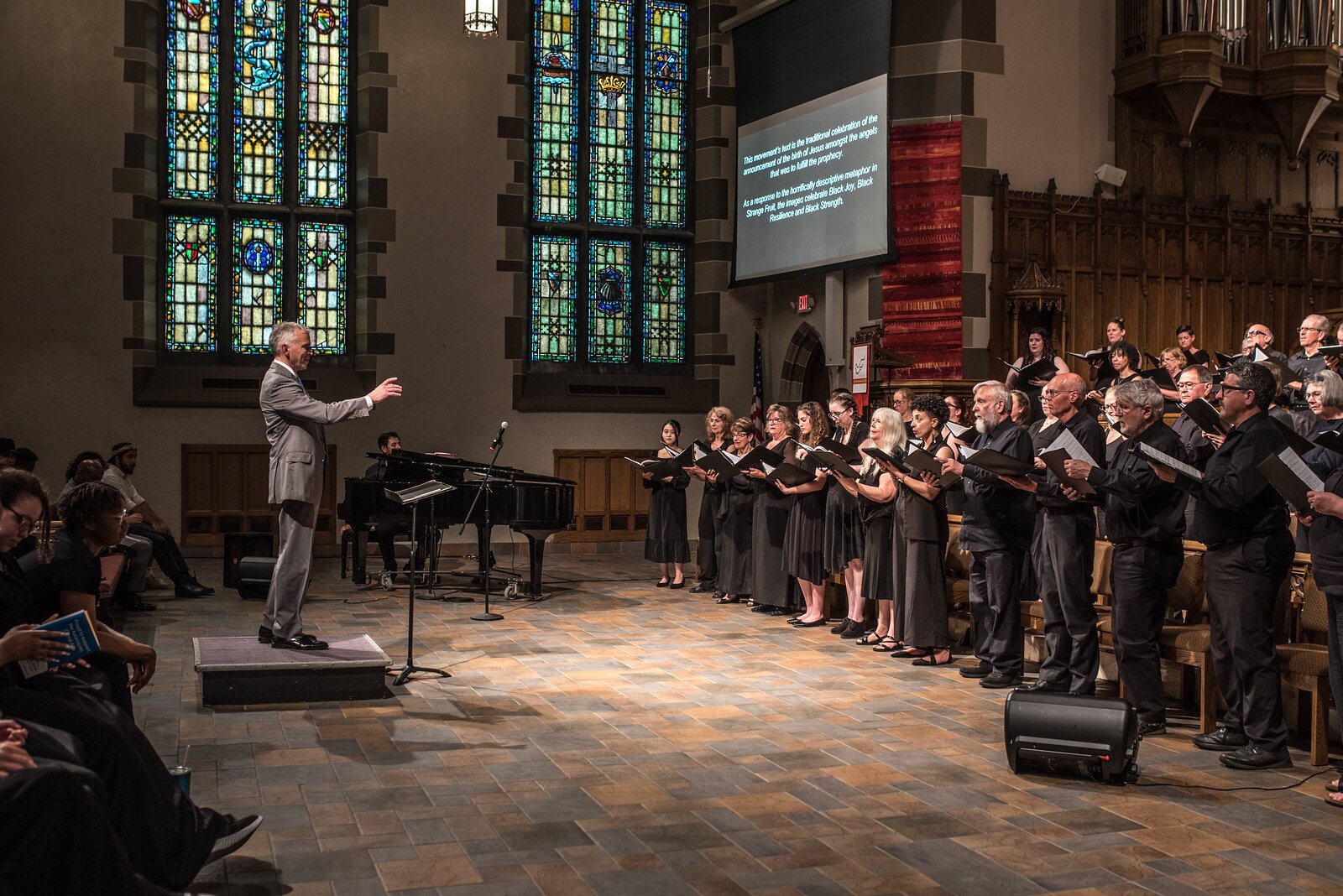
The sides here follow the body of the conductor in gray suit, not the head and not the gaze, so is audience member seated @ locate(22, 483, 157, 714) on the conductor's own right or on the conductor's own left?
on the conductor's own right

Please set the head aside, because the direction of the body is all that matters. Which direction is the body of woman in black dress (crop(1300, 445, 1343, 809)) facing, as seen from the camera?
to the viewer's left

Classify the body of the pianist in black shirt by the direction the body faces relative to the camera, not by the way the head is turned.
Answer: to the viewer's right

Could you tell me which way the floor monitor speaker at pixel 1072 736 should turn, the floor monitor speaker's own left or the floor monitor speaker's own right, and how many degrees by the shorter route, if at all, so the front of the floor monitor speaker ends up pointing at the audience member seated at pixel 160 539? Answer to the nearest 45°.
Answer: approximately 45° to the floor monitor speaker's own left

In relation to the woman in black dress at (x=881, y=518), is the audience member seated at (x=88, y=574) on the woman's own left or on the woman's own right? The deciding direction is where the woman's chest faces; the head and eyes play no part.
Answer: on the woman's own left

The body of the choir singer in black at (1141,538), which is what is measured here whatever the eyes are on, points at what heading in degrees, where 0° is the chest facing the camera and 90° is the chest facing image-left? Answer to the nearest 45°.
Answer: approximately 90°

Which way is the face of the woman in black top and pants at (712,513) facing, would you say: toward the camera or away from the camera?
toward the camera

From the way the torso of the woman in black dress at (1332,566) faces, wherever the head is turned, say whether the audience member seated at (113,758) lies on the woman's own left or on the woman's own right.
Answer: on the woman's own left

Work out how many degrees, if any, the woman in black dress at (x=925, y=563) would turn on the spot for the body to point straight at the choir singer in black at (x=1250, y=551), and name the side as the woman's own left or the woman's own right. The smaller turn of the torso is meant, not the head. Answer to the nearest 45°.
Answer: approximately 135° to the woman's own left

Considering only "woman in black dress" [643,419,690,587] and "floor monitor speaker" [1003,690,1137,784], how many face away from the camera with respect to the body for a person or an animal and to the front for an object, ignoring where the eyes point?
1

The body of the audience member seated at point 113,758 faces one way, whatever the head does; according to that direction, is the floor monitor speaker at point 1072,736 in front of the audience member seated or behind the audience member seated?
in front

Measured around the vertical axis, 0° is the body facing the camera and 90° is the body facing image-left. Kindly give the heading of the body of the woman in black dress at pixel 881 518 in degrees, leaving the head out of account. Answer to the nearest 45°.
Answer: approximately 90°

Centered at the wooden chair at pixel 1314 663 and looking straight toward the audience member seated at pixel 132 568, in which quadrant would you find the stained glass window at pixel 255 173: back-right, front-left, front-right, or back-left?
front-right

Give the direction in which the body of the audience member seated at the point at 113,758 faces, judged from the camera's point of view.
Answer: to the viewer's right

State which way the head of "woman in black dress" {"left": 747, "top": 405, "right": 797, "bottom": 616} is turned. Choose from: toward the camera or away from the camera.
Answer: toward the camera

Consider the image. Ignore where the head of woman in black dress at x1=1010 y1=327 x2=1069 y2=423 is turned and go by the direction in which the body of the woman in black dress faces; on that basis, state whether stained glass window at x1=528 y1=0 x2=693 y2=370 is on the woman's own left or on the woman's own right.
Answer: on the woman's own right

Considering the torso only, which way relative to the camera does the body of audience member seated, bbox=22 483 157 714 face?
to the viewer's right

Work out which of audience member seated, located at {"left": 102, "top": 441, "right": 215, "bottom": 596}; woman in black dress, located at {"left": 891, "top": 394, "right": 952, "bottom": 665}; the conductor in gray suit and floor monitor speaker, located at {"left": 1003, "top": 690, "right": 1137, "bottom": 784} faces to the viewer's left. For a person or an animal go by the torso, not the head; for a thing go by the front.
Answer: the woman in black dress

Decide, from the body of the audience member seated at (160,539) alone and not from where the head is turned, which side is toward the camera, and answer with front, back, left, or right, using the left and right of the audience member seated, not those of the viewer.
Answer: right

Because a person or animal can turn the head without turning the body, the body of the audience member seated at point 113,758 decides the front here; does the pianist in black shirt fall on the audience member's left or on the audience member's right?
on the audience member's left
